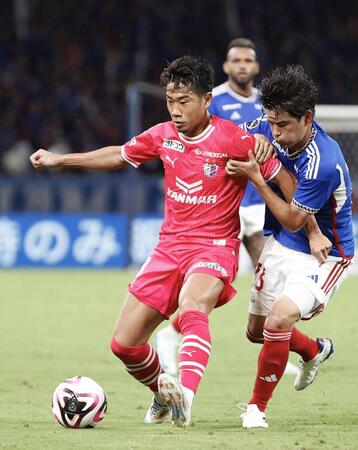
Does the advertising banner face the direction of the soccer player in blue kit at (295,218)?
yes

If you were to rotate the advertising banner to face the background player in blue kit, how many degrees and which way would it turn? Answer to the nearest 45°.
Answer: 0° — it already faces them

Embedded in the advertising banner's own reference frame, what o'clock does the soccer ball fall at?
The soccer ball is roughly at 12 o'clock from the advertising banner.

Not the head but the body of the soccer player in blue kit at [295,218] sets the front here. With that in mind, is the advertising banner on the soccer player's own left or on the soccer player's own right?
on the soccer player's own right

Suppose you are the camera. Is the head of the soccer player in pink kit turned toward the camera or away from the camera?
toward the camera

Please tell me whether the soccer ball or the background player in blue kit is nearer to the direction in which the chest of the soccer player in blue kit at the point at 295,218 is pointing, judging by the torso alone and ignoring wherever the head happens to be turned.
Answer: the soccer ball

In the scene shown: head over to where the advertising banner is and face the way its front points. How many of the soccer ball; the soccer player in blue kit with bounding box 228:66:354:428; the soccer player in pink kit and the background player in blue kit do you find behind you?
0

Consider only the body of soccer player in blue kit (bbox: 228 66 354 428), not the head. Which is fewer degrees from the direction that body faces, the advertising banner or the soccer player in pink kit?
the soccer player in pink kit

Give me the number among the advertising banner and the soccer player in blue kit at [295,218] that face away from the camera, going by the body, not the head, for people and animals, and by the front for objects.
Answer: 0

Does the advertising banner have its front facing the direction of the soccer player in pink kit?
yes

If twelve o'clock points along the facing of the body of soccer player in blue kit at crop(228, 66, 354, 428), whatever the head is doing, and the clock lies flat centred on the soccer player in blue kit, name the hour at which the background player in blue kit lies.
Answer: The background player in blue kit is roughly at 4 o'clock from the soccer player in blue kit.

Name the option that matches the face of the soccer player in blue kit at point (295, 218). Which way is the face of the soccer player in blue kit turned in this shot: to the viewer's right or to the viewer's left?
to the viewer's left

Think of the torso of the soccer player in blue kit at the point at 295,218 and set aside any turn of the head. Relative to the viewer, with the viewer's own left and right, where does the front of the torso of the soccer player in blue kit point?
facing the viewer and to the left of the viewer

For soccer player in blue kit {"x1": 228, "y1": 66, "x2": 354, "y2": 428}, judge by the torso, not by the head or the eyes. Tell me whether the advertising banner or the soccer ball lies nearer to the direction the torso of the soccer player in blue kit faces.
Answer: the soccer ball

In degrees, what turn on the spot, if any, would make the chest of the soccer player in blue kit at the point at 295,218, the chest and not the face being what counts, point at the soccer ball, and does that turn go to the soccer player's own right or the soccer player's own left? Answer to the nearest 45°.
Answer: approximately 45° to the soccer player's own right

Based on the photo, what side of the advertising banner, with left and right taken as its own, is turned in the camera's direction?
front
